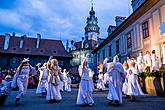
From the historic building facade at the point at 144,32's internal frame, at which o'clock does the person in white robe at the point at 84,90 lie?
The person in white robe is roughly at 11 o'clock from the historic building facade.

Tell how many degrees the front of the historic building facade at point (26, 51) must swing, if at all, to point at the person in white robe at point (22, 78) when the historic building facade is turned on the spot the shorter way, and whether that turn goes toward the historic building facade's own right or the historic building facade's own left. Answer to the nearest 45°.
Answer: approximately 45° to the historic building facade's own right

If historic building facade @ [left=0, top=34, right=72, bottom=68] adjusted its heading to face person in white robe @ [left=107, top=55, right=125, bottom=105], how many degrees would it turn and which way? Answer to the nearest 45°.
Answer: approximately 45° to its right

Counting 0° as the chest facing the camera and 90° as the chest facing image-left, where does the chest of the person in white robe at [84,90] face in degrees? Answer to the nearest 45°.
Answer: approximately 45°

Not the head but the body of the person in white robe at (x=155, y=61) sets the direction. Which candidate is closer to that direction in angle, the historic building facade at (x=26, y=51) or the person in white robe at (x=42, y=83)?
the person in white robe

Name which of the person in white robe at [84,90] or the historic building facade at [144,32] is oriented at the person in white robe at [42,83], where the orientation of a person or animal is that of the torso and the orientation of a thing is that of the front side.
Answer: the historic building facade

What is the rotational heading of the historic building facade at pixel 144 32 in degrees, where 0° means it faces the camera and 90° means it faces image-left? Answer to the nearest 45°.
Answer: approximately 45°
